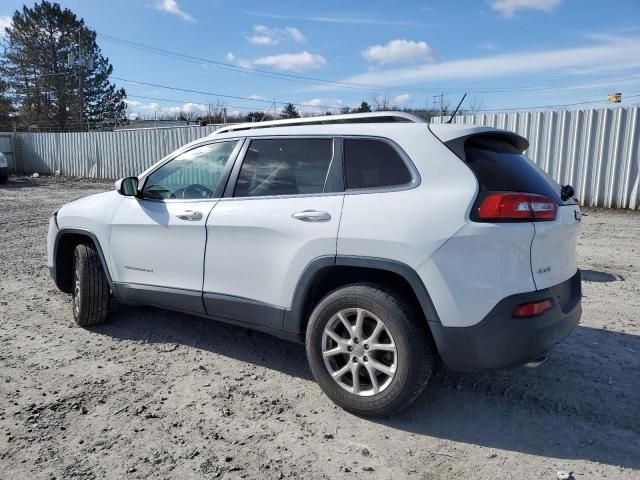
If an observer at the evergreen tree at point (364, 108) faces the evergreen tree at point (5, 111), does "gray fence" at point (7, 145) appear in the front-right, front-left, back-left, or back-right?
front-left

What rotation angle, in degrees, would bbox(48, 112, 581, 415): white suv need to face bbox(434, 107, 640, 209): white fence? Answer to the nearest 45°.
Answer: approximately 90° to its right

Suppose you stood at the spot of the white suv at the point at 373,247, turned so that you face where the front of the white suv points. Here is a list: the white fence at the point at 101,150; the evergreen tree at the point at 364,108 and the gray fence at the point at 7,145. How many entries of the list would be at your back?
0

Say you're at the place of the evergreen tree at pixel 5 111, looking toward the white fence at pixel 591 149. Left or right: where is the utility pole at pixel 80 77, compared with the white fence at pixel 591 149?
left

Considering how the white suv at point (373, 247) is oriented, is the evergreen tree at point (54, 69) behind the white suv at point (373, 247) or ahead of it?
ahead

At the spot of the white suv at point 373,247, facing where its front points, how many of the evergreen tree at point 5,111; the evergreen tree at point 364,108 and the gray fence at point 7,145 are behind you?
0

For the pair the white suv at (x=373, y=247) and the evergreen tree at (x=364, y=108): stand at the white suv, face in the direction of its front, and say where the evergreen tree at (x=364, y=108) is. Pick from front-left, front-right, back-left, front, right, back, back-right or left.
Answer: front-right

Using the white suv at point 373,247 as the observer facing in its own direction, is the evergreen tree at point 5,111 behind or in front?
in front

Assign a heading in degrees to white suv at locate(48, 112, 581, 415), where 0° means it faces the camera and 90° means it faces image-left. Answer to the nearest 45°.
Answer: approximately 135°

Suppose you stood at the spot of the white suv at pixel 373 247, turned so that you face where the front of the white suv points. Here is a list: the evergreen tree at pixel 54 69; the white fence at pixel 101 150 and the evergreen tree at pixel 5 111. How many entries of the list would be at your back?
0

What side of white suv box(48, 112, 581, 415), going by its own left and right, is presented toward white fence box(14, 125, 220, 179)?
front

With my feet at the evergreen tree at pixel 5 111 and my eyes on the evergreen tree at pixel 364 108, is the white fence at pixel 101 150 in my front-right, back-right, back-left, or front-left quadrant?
front-right

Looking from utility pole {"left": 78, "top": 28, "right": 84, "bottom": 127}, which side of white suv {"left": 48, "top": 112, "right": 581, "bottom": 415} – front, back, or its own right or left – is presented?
front
